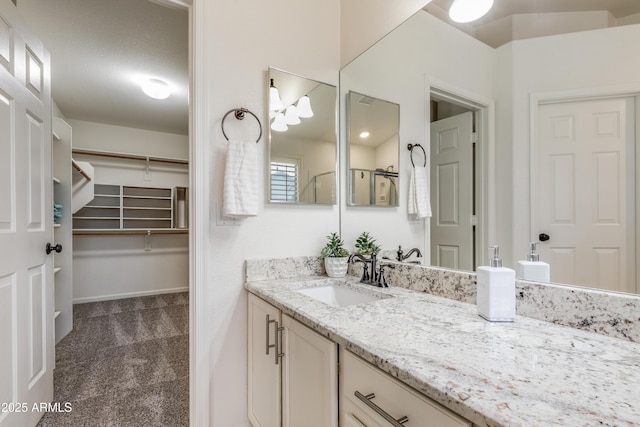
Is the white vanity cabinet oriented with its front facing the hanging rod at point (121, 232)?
no

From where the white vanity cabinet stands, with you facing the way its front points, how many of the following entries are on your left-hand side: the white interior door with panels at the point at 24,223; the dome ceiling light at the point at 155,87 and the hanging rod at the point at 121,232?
0

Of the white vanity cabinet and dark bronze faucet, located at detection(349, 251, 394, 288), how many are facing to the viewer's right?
0

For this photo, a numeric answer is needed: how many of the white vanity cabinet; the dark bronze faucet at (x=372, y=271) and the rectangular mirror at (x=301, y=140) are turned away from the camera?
0

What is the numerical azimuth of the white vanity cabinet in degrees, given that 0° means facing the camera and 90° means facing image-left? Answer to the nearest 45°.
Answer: approximately 45°

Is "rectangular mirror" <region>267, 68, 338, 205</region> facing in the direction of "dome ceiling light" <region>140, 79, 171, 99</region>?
no

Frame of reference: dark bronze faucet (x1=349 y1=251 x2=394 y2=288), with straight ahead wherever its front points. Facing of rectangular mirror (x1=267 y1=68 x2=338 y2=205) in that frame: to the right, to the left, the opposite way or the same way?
to the left

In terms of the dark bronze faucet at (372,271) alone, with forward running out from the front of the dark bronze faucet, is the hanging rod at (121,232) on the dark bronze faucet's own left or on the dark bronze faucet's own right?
on the dark bronze faucet's own right

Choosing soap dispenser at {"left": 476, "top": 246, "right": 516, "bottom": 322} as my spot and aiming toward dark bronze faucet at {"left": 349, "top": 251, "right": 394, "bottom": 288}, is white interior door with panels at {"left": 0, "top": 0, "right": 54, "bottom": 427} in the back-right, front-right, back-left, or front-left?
front-left

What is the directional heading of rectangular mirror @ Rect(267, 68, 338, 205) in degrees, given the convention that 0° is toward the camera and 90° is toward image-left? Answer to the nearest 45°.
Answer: approximately 315°

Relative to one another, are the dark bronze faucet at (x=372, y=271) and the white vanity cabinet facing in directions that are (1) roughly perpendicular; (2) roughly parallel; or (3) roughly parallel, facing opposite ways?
roughly parallel

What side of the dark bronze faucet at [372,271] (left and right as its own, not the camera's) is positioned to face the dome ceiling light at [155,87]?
right

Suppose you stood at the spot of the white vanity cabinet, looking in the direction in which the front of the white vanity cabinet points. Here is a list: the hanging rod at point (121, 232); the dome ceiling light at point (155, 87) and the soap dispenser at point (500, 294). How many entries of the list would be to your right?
2
